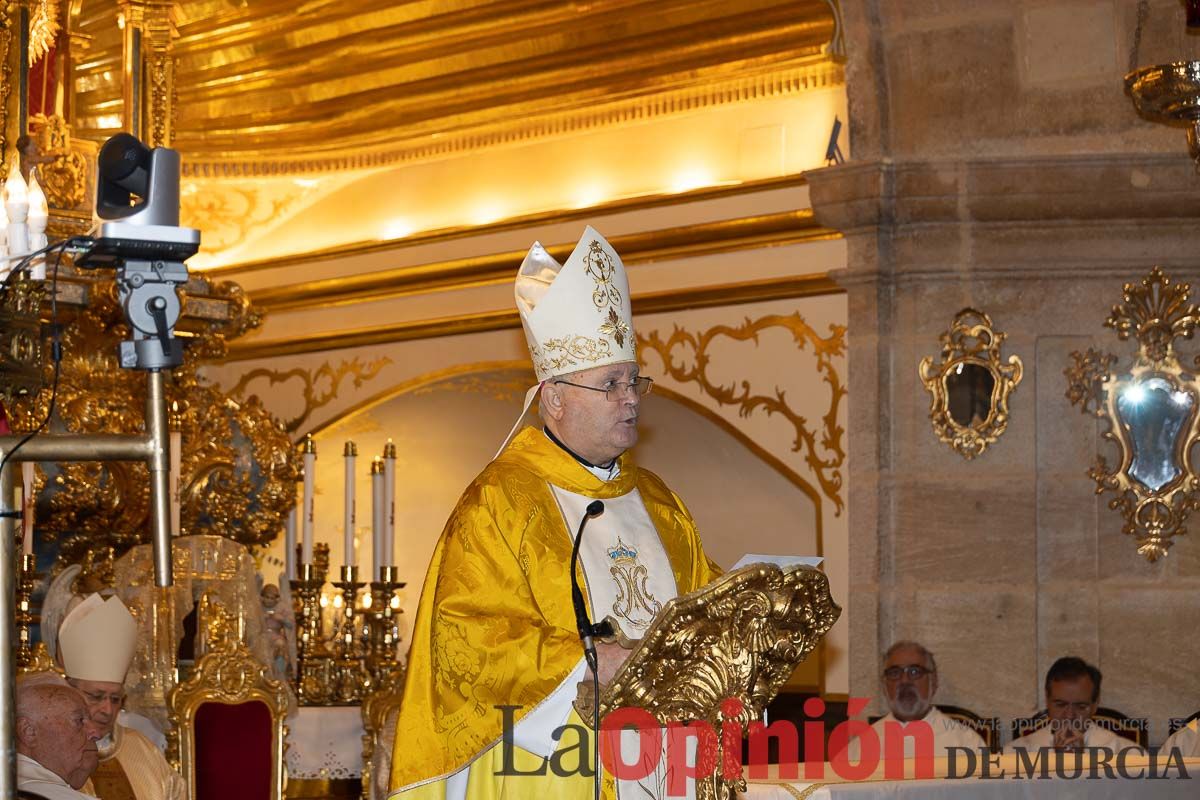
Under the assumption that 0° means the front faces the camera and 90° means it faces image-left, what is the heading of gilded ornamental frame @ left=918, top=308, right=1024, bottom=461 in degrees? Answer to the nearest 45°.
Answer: approximately 0°

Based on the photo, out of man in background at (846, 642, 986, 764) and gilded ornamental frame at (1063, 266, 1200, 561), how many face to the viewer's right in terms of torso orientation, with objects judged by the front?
0

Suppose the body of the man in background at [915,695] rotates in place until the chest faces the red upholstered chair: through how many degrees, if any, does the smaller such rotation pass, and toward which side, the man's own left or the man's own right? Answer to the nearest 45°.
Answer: approximately 90° to the man's own right

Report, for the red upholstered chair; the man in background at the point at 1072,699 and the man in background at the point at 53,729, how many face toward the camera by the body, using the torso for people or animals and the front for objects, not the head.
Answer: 2

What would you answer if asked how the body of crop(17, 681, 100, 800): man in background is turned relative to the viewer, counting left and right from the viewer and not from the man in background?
facing to the right of the viewer
